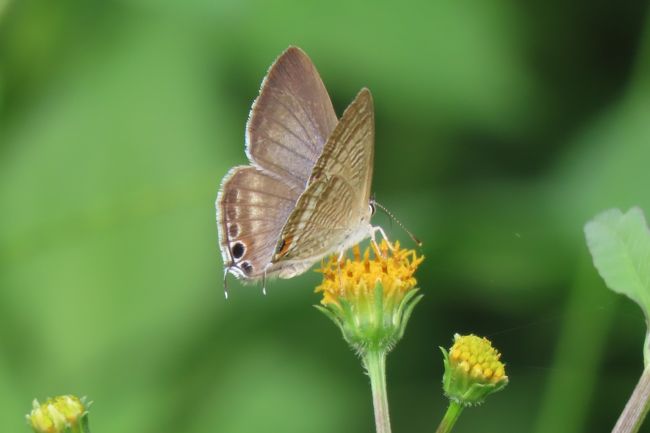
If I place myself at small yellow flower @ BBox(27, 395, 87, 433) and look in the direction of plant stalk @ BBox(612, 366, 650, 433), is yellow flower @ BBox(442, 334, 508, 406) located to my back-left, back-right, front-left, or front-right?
front-left

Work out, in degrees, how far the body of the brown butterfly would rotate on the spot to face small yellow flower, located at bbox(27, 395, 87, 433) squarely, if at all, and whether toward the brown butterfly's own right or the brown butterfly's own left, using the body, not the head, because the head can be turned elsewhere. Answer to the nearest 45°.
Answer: approximately 180°

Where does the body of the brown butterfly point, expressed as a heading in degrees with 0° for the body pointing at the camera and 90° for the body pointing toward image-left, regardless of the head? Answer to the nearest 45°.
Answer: approximately 225°

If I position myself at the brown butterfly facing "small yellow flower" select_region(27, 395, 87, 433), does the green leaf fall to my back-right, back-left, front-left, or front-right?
back-left

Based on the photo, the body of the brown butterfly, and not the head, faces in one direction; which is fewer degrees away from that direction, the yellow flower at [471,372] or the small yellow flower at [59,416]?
the yellow flower

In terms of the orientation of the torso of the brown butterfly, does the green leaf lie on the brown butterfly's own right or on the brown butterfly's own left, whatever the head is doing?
on the brown butterfly's own right
